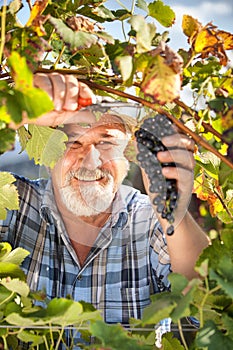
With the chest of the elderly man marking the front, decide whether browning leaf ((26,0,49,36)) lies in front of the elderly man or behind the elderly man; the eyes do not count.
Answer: in front

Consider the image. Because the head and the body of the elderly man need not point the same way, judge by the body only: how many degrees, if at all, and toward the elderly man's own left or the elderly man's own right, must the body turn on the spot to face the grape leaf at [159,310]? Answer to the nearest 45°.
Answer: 0° — they already face it

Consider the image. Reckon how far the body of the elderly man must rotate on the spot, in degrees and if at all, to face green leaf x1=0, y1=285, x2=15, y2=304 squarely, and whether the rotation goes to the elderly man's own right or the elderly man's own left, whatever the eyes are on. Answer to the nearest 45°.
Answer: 0° — they already face it

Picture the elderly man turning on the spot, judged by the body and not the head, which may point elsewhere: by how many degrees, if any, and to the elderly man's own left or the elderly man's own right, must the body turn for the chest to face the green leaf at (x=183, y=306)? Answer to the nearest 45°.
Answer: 0° — they already face it

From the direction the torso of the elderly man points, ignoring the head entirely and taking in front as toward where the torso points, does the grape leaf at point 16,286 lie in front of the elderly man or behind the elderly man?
in front

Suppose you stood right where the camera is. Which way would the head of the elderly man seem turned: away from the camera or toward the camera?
toward the camera

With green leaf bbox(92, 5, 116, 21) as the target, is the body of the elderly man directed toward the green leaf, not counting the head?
yes

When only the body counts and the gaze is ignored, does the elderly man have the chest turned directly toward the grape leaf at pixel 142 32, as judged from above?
yes

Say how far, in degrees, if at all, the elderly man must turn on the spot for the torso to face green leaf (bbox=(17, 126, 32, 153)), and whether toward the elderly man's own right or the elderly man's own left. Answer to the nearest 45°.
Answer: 0° — they already face it

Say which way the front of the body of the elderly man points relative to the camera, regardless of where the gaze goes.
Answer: toward the camera

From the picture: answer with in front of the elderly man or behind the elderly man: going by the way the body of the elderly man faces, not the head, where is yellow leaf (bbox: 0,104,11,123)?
in front

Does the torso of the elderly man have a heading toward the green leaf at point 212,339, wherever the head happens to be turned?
yes

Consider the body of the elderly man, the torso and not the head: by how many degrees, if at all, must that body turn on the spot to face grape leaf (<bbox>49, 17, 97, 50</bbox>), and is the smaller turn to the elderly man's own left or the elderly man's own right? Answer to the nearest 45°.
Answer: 0° — they already face it
